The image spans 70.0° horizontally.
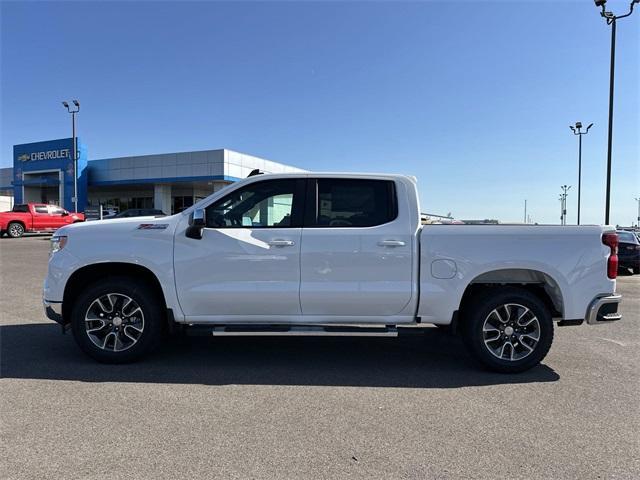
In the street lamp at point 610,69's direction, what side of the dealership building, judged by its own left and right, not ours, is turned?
left

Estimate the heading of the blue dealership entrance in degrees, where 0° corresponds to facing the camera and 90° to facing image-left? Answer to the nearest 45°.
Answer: approximately 45°

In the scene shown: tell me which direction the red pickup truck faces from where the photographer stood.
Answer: facing away from the viewer and to the right of the viewer

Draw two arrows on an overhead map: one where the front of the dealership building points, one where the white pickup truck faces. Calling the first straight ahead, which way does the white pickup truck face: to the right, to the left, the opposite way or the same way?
to the right

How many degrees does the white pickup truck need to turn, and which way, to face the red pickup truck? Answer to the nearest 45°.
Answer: approximately 45° to its right

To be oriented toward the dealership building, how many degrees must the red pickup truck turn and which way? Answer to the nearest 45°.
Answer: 0° — it already faces it

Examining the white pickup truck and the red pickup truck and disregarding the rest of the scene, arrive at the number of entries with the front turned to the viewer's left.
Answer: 1

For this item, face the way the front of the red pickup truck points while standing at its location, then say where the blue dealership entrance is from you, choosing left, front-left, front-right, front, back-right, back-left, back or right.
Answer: front-left

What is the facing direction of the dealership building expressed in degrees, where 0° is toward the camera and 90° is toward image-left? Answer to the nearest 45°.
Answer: approximately 45°

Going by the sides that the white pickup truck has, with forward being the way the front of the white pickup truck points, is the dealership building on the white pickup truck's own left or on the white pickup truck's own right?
on the white pickup truck's own right

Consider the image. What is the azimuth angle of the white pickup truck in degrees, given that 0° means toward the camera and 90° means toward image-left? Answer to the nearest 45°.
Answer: approximately 90°

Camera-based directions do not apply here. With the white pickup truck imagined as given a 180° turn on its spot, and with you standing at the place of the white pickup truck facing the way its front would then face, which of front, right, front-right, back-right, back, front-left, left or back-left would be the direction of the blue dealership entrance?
back-left

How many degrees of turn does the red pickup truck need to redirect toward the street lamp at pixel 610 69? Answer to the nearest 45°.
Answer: approximately 90° to its right

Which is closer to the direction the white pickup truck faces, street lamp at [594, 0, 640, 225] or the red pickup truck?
the red pickup truck
